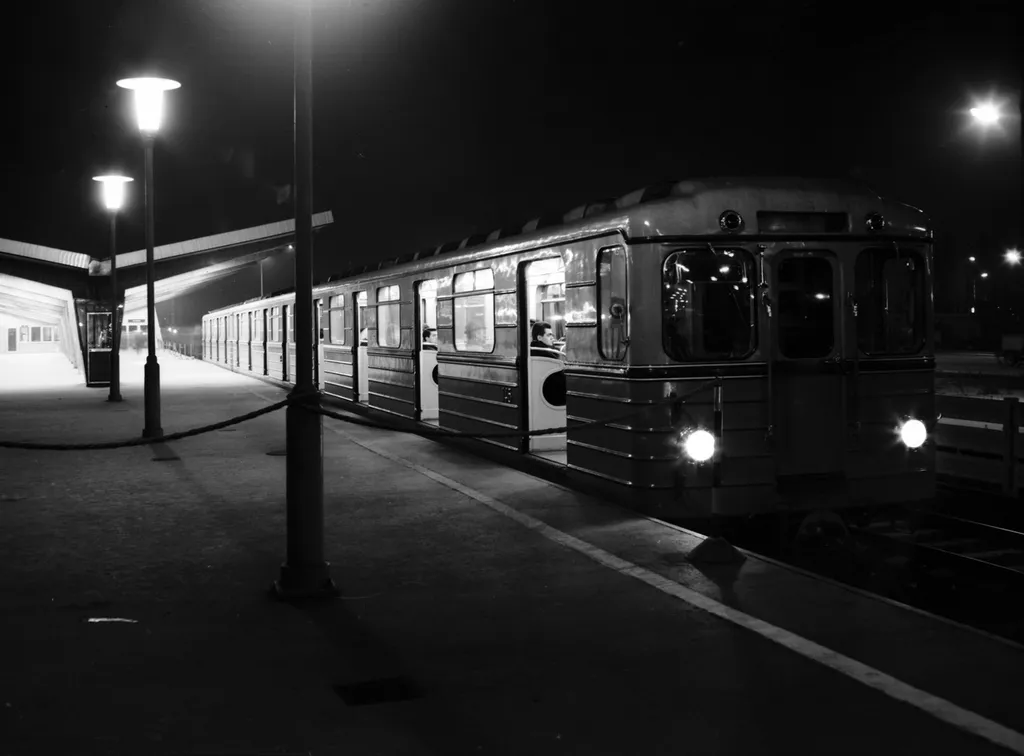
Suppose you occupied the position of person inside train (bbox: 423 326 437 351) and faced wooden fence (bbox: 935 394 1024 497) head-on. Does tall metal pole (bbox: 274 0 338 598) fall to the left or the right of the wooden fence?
right

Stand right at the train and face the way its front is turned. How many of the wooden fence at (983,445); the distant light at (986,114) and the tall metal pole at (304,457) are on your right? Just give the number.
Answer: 1

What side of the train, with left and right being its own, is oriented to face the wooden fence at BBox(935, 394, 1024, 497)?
left

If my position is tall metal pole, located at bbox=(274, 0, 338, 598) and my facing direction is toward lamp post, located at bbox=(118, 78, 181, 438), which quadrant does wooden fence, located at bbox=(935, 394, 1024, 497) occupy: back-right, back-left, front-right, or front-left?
front-right

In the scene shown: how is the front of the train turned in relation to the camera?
facing the viewer and to the right of the viewer

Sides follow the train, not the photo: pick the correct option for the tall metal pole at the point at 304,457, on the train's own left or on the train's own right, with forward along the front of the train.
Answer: on the train's own right

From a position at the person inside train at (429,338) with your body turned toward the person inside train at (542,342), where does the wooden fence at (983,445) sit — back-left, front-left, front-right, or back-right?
front-left

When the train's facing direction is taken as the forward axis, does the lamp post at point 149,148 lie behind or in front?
behind

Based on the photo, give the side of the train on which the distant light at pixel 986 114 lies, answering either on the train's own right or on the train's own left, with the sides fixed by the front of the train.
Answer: on the train's own left
